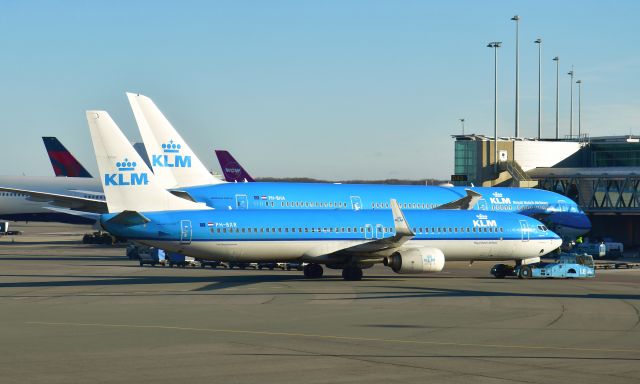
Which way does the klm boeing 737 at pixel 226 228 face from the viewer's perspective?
to the viewer's right
